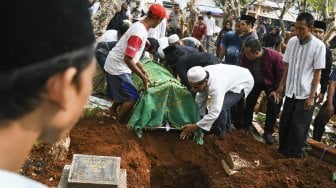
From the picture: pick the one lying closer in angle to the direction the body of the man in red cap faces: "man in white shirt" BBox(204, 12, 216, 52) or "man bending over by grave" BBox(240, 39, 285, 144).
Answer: the man bending over by grave

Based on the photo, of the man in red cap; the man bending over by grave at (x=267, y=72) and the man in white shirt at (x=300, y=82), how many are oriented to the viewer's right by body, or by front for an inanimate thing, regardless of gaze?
1

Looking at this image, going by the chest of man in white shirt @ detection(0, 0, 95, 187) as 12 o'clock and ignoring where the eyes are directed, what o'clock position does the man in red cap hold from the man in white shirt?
The man in red cap is roughly at 11 o'clock from the man in white shirt.

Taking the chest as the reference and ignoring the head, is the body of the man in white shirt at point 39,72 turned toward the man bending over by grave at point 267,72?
yes

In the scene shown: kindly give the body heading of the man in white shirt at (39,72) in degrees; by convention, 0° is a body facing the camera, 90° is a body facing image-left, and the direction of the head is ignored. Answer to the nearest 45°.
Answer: approximately 225°

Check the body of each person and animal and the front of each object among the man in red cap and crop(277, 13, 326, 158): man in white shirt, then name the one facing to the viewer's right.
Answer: the man in red cap

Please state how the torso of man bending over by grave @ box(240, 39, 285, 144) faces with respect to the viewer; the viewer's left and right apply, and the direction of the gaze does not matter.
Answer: facing the viewer and to the left of the viewer

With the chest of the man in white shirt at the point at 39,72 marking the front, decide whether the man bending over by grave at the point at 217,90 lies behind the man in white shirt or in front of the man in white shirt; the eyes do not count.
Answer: in front

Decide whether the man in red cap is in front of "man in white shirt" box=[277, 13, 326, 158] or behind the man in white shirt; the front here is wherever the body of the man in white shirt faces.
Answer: in front

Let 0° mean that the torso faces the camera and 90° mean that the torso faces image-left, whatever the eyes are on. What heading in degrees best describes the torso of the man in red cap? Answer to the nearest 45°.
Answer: approximately 270°

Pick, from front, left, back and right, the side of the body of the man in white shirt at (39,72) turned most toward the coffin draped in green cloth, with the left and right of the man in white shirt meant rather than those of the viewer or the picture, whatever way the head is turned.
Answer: front

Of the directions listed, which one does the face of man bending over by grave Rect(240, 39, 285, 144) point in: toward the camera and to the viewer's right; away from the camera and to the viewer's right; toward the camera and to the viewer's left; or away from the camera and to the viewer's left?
toward the camera and to the viewer's left

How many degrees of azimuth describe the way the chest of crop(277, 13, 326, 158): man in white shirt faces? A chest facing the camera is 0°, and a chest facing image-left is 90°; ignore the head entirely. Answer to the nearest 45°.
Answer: approximately 45°

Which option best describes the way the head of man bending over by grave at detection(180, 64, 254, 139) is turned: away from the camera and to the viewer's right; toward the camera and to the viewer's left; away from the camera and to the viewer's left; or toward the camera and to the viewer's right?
toward the camera and to the viewer's left

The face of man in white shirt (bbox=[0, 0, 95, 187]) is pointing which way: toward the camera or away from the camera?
away from the camera

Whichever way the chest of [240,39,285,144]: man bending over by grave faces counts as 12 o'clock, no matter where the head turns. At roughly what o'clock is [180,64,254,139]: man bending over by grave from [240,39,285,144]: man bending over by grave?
[180,64,254,139]: man bending over by grave is roughly at 12 o'clock from [240,39,285,144]: man bending over by grave.
